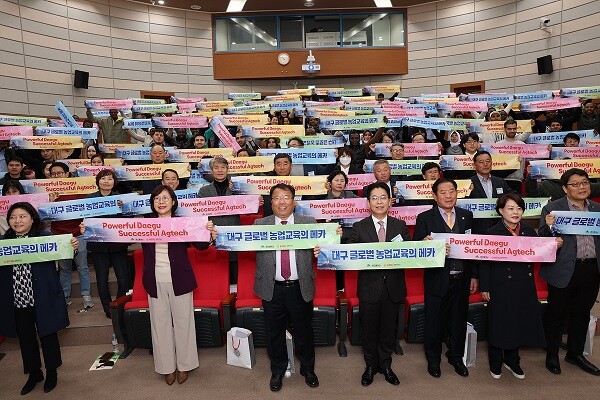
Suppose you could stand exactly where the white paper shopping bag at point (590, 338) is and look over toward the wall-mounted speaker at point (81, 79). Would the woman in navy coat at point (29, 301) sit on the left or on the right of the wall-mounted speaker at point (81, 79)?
left

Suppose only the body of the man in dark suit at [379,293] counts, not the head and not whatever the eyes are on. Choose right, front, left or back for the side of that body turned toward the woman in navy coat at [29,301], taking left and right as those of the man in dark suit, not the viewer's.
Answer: right

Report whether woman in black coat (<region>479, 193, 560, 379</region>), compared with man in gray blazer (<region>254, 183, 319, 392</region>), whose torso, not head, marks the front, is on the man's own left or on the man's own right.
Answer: on the man's own left

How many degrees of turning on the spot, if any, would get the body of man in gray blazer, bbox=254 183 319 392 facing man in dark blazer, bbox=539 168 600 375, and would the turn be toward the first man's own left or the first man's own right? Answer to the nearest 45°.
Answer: approximately 90° to the first man's own left

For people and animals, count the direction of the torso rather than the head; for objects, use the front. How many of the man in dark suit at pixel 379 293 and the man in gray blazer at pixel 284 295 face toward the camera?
2

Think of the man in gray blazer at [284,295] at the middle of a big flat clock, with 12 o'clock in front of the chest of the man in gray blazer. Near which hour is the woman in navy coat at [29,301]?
The woman in navy coat is roughly at 3 o'clock from the man in gray blazer.

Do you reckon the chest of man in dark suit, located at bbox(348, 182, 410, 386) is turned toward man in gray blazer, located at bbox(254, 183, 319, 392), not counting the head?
no

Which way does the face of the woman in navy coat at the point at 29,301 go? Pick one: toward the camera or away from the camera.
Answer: toward the camera

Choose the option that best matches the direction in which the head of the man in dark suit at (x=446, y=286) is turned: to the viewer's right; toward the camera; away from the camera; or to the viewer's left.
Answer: toward the camera

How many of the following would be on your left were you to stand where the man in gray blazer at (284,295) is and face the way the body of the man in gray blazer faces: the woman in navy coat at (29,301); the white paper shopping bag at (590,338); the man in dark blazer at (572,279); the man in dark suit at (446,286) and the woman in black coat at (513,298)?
4

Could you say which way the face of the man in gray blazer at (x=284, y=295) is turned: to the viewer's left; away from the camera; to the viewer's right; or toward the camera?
toward the camera

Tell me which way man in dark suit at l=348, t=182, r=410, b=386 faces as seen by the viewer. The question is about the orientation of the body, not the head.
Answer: toward the camera

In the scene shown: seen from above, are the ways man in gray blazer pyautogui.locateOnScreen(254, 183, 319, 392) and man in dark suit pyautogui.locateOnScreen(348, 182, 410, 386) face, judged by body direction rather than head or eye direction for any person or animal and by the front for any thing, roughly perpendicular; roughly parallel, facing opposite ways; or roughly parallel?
roughly parallel

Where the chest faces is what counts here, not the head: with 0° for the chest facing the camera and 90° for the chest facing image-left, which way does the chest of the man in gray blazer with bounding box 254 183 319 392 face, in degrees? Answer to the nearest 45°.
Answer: approximately 0°

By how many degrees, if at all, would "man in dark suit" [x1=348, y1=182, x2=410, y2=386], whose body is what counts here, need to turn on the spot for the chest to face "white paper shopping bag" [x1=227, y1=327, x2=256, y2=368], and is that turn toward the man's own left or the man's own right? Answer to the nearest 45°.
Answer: approximately 90° to the man's own right

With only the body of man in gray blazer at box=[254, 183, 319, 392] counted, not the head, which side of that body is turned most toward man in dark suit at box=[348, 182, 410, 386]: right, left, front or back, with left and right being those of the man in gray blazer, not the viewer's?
left

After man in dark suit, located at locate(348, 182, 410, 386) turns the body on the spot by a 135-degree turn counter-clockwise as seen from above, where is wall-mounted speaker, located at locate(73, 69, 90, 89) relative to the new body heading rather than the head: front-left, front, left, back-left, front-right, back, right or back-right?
left
